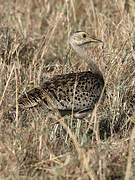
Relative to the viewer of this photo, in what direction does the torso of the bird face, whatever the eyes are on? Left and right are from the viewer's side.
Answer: facing to the right of the viewer
